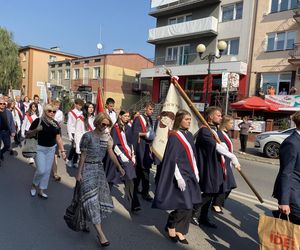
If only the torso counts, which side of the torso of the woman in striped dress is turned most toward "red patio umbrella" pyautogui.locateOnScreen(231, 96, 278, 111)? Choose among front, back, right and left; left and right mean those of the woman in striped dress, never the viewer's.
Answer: left

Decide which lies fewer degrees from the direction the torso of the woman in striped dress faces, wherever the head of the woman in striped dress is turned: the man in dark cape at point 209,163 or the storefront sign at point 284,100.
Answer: the man in dark cape

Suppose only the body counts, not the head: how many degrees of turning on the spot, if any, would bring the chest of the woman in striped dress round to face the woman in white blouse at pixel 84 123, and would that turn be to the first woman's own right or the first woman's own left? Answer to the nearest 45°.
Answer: approximately 135° to the first woman's own left

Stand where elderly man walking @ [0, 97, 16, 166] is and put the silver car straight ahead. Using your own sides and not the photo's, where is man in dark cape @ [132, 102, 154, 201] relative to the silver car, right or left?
right

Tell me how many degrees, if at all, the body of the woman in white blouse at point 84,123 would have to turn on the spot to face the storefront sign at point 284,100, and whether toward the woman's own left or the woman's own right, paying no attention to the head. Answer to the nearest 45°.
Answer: approximately 90° to the woman's own left

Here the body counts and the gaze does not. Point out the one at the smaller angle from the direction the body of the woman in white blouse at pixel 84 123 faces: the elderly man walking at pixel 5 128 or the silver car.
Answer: the silver car

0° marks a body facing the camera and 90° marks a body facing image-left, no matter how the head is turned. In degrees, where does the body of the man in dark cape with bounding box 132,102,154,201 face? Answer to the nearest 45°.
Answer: approximately 315°

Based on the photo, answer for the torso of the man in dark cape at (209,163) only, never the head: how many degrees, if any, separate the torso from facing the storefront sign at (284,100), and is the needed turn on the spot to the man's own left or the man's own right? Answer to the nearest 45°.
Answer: approximately 90° to the man's own left
